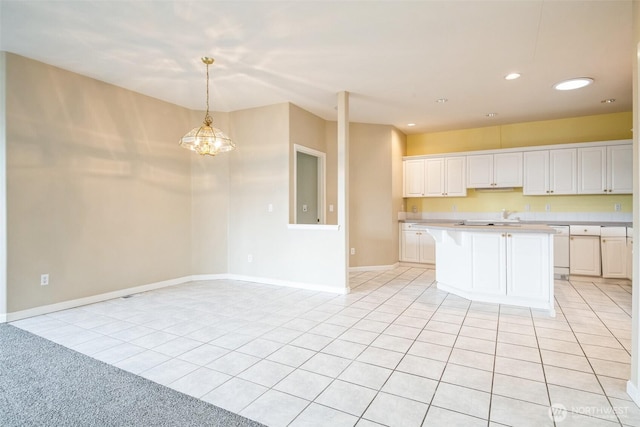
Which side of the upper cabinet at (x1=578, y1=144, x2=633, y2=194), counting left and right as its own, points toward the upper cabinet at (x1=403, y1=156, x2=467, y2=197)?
right

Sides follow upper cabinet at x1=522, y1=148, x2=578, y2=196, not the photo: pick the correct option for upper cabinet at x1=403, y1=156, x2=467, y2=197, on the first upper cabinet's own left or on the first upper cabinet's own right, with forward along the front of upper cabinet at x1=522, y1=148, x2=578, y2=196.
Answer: on the first upper cabinet's own right

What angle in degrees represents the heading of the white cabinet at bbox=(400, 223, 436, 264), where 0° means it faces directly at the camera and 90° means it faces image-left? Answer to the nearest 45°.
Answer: approximately 0°

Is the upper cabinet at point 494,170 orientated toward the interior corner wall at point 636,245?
yes

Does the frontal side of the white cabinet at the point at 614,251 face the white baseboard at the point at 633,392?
yes

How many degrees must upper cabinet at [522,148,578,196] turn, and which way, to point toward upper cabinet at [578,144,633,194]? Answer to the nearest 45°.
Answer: approximately 90° to its left

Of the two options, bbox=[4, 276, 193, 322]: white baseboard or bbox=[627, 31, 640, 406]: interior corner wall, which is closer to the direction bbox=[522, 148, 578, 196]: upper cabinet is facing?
the interior corner wall

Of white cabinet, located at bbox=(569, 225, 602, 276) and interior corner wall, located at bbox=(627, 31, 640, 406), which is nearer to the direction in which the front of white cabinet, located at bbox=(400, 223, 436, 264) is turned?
the interior corner wall
